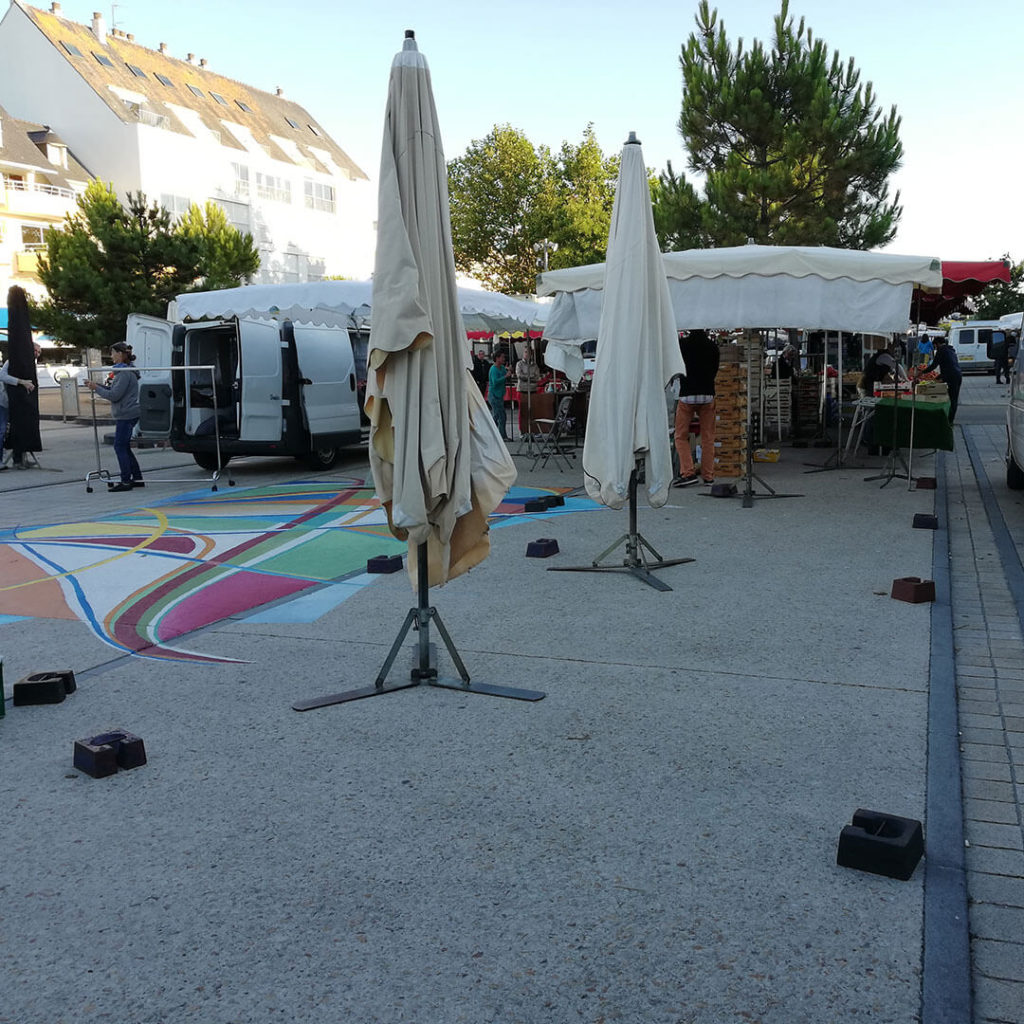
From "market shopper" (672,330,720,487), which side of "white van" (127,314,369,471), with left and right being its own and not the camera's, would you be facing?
right

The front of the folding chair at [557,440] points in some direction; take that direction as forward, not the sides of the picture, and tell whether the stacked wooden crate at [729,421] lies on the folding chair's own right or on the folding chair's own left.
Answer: on the folding chair's own left

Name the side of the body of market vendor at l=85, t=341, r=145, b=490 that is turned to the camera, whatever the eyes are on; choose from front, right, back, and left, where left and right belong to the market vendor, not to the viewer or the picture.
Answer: left

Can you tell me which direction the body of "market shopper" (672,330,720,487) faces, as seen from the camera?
away from the camera

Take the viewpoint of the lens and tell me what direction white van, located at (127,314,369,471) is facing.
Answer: facing away from the viewer and to the right of the viewer
